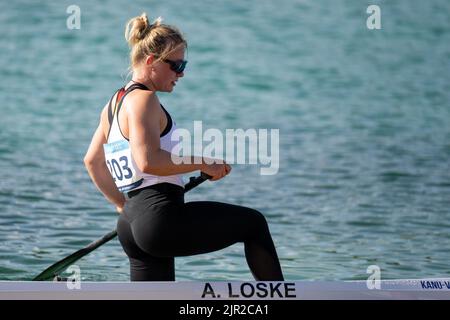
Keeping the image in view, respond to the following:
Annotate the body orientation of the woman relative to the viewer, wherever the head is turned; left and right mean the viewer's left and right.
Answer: facing away from the viewer and to the right of the viewer

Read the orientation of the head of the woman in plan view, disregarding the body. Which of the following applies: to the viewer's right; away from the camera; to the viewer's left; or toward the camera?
to the viewer's right
